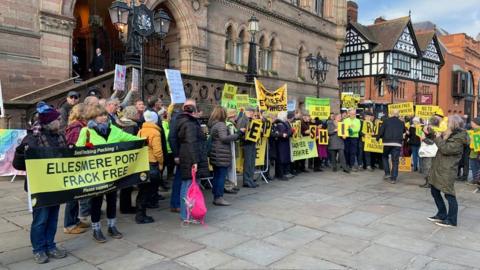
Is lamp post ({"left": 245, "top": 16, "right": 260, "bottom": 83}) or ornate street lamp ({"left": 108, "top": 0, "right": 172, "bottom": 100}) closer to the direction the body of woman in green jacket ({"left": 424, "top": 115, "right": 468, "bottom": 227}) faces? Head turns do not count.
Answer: the ornate street lamp

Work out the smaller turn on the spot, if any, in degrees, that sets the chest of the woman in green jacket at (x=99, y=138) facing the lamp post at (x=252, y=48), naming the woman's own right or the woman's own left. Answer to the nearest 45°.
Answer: approximately 90° to the woman's own left

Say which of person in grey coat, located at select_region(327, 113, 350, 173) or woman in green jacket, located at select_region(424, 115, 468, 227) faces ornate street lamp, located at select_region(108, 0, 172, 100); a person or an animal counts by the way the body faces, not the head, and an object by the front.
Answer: the woman in green jacket

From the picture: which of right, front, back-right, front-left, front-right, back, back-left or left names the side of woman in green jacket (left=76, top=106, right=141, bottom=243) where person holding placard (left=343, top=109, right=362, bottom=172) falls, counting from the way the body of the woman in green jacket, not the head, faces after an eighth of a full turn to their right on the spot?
back-left

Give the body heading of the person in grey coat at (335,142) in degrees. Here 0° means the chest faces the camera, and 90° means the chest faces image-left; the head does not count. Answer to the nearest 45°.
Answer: approximately 315°

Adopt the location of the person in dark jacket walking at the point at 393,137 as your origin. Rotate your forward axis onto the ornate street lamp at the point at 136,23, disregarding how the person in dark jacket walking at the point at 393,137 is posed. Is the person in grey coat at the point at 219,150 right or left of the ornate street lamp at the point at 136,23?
left

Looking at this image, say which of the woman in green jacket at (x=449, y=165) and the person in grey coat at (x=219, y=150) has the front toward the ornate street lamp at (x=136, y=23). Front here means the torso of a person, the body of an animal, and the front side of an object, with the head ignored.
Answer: the woman in green jacket

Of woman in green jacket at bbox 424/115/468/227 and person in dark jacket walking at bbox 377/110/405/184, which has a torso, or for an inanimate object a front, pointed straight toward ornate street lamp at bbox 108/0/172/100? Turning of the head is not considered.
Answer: the woman in green jacket

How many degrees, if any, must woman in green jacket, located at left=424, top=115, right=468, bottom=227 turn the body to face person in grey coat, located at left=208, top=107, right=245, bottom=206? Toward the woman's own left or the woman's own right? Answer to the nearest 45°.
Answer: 0° — they already face them

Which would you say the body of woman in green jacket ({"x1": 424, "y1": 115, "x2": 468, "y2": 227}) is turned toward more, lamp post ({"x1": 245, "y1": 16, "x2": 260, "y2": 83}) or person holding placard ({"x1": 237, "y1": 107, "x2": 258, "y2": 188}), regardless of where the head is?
the person holding placard

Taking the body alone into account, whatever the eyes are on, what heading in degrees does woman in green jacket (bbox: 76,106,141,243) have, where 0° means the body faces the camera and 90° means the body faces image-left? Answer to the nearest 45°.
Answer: approximately 315°
